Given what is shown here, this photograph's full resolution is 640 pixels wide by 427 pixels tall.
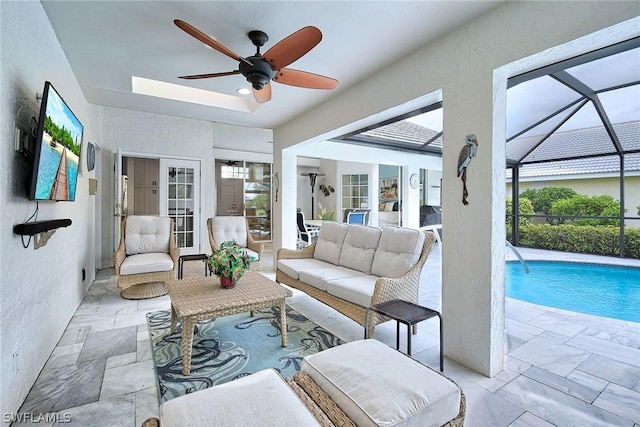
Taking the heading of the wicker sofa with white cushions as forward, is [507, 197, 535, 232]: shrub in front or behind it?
behind

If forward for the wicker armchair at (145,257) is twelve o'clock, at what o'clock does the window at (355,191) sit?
The window is roughly at 8 o'clock from the wicker armchair.

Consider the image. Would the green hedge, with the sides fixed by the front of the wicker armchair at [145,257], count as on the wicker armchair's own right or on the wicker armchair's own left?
on the wicker armchair's own left

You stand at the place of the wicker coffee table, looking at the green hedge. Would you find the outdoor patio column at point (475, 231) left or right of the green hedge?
right

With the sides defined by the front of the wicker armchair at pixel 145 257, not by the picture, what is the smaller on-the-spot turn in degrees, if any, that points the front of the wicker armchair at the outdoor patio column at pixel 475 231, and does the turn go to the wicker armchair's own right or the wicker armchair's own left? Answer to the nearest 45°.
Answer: approximately 45° to the wicker armchair's own left

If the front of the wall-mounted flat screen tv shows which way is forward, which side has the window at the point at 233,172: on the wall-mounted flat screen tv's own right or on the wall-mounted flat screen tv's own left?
on the wall-mounted flat screen tv's own left

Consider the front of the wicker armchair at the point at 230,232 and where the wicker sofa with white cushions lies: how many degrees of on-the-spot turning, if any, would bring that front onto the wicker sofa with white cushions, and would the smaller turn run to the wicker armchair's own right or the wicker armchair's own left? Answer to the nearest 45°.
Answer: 0° — it already faces it

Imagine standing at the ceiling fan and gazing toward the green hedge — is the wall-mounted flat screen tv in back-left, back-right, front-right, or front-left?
back-left

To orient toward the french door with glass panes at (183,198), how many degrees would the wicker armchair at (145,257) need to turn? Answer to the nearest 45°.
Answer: approximately 180°

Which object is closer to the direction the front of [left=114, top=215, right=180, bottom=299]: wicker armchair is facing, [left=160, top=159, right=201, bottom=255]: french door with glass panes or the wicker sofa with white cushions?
the wicker sofa with white cushions

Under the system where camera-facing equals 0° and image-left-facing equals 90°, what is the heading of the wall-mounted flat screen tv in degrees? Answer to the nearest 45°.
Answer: approximately 315°

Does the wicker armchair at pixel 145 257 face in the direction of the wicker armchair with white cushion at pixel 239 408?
yes

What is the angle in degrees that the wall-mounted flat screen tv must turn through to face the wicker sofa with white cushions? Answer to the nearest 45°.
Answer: approximately 45° to its left

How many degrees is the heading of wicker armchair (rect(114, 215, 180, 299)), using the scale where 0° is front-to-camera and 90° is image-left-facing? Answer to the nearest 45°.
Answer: approximately 0°
